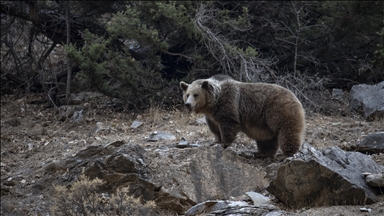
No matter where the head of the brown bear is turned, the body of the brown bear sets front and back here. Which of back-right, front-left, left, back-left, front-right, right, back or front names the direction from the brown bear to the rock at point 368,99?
back-right

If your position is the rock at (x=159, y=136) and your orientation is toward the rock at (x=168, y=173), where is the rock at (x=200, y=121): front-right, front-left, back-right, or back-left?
back-left

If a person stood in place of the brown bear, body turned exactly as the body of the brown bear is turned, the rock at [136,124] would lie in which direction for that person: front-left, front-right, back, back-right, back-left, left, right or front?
front-right

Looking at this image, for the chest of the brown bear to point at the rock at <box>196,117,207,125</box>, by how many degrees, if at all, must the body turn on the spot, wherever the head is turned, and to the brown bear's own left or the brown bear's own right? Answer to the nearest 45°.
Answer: approximately 90° to the brown bear's own right

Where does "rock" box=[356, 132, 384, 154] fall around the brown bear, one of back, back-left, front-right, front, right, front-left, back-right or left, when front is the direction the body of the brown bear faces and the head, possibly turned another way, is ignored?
back

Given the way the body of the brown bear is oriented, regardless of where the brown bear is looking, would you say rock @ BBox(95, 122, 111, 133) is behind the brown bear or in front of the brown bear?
in front

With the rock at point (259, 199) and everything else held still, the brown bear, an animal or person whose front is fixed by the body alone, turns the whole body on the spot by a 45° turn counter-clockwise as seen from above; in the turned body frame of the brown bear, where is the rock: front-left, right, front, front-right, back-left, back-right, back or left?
front-left

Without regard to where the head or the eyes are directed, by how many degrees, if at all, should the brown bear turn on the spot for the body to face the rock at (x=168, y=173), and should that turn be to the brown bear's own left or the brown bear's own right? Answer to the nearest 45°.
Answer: approximately 45° to the brown bear's own left

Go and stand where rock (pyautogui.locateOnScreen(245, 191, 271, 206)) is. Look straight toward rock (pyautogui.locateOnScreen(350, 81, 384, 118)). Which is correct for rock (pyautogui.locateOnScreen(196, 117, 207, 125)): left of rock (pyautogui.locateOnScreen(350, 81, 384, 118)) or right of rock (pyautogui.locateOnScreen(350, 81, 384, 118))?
left

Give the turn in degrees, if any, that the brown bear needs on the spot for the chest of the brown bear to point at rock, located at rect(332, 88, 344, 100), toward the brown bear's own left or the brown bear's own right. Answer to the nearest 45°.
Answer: approximately 135° to the brown bear's own right

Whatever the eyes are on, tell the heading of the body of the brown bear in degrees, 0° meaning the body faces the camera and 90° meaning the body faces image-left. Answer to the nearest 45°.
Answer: approximately 90°

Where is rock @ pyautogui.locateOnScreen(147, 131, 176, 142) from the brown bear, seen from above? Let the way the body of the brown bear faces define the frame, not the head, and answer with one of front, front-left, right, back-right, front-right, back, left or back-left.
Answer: front-right
